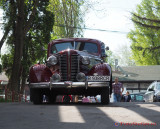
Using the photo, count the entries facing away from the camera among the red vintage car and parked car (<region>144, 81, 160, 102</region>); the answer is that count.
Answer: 0

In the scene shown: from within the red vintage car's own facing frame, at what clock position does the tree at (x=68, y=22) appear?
The tree is roughly at 6 o'clock from the red vintage car.

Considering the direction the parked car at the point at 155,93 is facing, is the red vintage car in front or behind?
in front

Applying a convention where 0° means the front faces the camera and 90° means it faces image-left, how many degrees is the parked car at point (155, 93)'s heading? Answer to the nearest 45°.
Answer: approximately 45°

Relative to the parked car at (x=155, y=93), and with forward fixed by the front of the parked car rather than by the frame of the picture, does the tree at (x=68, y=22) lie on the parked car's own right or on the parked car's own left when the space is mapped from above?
on the parked car's own right

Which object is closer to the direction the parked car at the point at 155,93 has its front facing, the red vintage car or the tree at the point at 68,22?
the red vintage car

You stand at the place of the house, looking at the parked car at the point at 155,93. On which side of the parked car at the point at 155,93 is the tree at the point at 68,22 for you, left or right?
right

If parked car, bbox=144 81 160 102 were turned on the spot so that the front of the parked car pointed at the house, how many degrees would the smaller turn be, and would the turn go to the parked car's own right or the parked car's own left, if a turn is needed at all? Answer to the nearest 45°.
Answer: approximately 135° to the parked car's own right

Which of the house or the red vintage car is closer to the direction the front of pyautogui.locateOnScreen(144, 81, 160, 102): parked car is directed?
the red vintage car
